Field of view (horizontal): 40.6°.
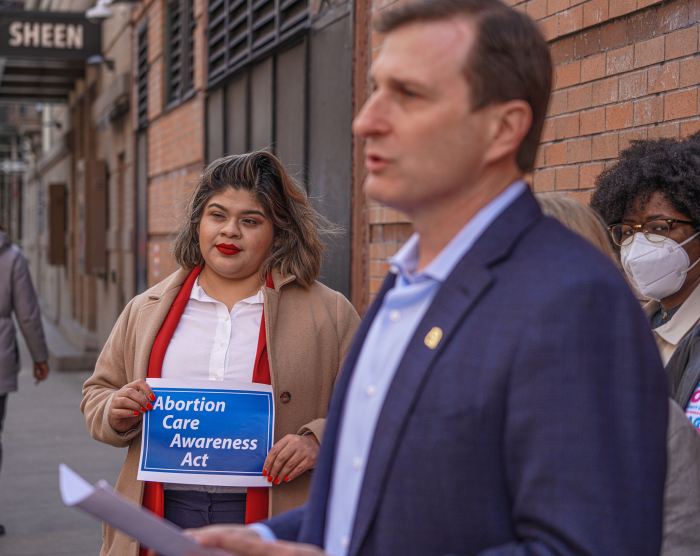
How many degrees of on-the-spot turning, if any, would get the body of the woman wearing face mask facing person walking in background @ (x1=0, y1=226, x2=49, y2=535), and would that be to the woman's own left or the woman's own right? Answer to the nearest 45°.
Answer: approximately 90° to the woman's own right

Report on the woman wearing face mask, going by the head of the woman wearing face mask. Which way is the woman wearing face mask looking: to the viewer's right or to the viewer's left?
to the viewer's left

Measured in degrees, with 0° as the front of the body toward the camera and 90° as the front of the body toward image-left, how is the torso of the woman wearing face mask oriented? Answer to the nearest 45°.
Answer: approximately 45°

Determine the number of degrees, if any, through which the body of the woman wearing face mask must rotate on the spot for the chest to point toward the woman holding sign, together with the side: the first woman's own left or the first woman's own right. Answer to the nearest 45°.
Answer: approximately 45° to the first woman's own right

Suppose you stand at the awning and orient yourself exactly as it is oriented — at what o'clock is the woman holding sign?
The woman holding sign is roughly at 12 o'clock from the awning.

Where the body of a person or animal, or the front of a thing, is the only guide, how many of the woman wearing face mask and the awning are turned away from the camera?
0

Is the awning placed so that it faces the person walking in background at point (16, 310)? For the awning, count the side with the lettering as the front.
yes

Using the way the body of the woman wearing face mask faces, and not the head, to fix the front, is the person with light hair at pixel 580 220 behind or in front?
in front

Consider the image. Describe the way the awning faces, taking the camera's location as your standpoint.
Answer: facing the viewer

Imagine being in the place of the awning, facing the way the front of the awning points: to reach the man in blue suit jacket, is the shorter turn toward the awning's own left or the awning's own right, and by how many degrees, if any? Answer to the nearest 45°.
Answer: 0° — it already faces them
